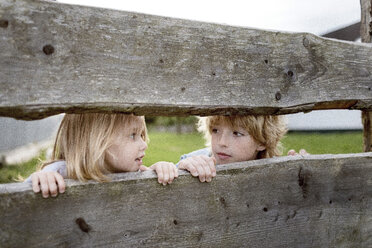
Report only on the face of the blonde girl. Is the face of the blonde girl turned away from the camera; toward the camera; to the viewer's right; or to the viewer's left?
to the viewer's right

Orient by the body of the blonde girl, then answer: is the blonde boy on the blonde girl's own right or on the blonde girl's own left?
on the blonde girl's own left

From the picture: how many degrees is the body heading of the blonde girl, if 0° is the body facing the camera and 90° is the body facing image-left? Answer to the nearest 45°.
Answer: approximately 315°
